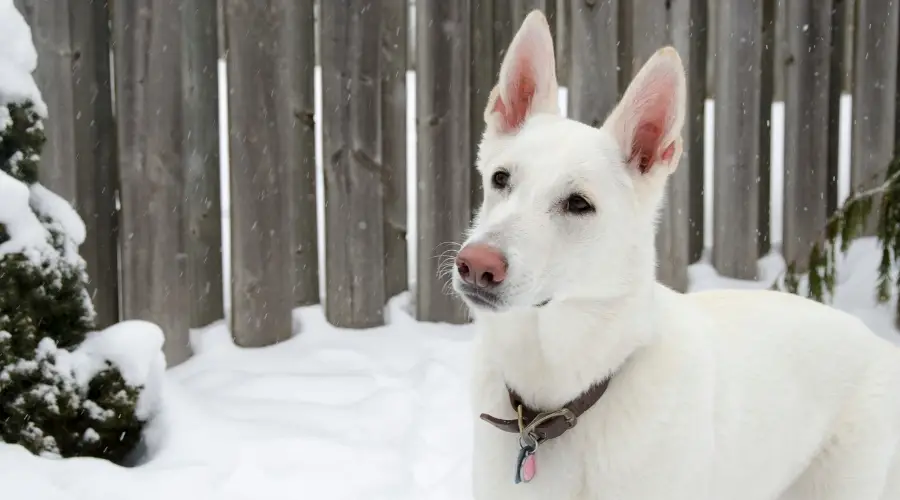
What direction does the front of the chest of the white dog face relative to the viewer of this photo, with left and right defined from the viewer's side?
facing the viewer and to the left of the viewer

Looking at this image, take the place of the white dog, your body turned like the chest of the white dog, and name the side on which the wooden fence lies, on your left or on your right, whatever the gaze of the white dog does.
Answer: on your right
